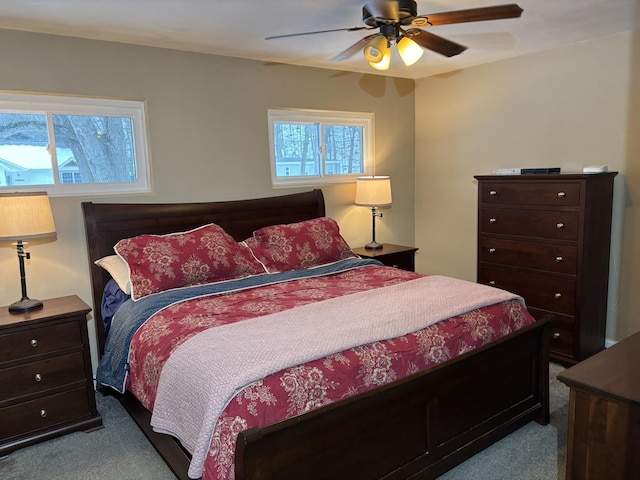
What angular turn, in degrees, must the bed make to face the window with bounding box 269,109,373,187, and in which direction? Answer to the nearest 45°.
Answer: approximately 135° to its left

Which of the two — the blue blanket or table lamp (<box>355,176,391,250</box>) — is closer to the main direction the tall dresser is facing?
the blue blanket

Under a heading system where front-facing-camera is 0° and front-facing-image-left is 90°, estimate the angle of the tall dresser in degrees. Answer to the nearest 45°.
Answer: approximately 45°

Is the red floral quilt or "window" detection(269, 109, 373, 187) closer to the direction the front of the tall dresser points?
the red floral quilt

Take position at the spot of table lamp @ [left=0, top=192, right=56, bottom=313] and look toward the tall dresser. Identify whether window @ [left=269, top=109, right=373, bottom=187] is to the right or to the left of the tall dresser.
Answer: left

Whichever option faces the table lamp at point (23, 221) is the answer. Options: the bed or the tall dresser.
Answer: the tall dresser

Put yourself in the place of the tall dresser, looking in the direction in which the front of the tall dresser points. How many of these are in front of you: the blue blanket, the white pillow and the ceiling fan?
3

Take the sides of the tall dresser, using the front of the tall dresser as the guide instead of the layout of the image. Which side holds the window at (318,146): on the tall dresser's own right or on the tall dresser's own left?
on the tall dresser's own right
